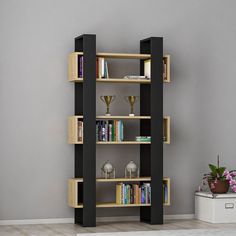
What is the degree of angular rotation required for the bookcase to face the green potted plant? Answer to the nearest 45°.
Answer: approximately 90° to its left

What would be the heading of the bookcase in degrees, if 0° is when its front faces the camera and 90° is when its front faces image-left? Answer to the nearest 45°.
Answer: approximately 0°
